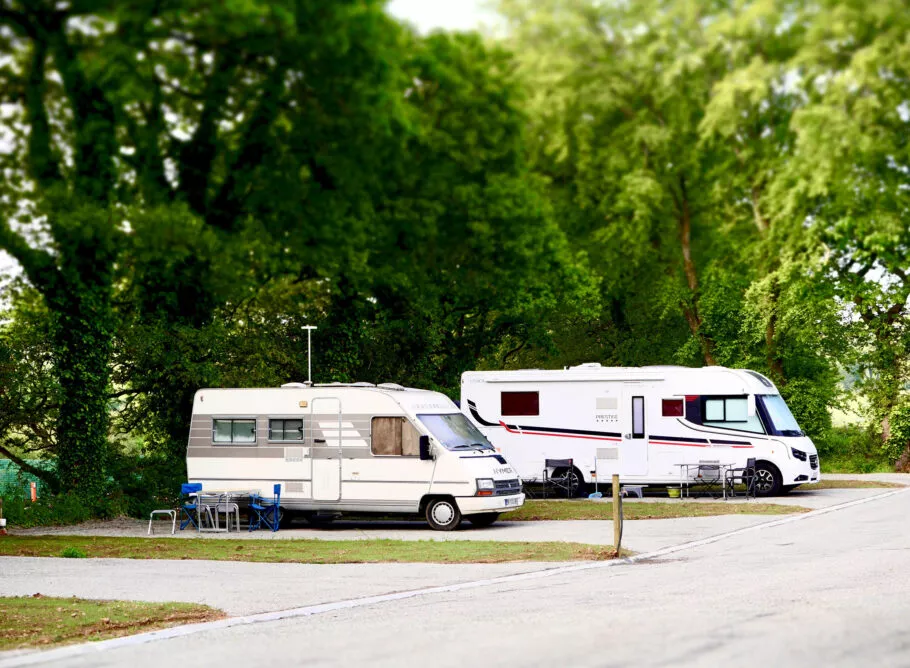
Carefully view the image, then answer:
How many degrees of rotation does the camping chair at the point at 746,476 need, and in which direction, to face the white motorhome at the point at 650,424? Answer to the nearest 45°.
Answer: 0° — it already faces it

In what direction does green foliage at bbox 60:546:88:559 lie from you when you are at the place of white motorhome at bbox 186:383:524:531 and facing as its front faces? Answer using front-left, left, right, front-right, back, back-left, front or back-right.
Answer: right

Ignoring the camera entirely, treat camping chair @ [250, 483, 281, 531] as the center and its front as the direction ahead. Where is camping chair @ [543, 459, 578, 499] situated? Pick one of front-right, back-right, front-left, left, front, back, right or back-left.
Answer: back-right

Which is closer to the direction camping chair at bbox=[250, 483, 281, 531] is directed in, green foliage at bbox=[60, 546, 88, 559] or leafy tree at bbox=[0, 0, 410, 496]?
the green foliage

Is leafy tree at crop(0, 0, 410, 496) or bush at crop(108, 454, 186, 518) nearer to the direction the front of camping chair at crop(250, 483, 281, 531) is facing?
the bush

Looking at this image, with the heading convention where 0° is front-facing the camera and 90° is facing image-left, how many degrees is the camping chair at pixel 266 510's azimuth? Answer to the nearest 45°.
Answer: approximately 90°

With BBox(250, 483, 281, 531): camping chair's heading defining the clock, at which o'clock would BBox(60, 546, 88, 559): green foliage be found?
The green foliage is roughly at 10 o'clock from the camping chair.

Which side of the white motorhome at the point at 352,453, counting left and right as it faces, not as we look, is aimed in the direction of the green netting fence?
back

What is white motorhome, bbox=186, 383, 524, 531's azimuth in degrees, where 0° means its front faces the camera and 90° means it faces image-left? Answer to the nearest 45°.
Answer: approximately 315°

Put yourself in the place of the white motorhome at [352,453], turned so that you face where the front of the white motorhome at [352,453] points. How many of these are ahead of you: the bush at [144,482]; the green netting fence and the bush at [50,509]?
0

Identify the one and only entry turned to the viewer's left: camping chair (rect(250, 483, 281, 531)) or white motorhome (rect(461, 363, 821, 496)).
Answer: the camping chair

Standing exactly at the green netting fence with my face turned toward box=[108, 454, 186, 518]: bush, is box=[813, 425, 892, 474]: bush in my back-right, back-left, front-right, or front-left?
front-left

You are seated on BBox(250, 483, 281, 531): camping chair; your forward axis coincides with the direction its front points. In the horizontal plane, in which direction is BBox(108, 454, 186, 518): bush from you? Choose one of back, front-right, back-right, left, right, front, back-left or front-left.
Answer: front-right
